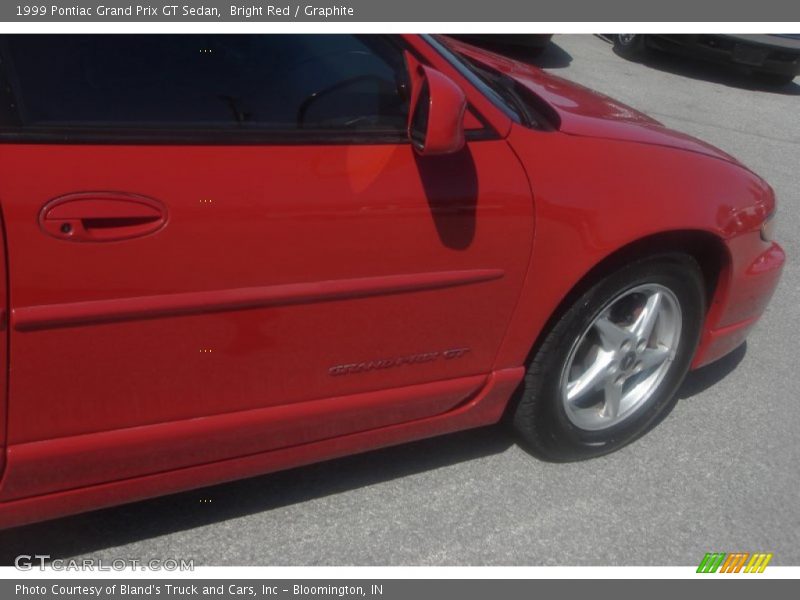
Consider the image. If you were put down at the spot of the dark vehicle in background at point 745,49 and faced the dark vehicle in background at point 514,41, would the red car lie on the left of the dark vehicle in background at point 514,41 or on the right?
left

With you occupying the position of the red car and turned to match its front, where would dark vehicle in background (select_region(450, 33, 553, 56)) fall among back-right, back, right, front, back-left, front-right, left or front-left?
front-left

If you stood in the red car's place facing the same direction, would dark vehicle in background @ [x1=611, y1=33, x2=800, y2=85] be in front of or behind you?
in front

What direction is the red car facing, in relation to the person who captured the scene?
facing away from the viewer and to the right of the viewer
